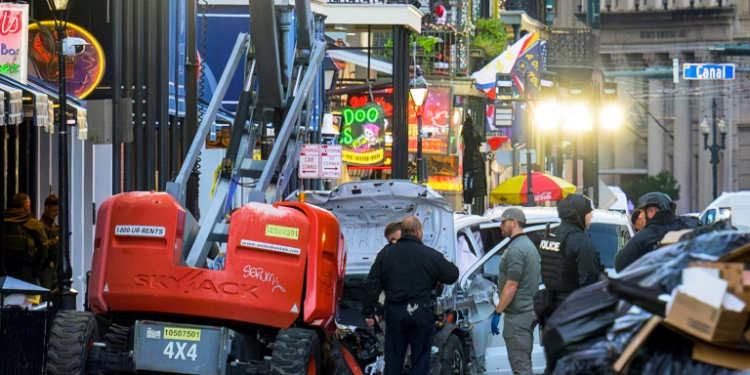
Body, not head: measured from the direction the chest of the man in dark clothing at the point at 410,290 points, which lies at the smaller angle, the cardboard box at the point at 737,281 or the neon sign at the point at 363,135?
the neon sign

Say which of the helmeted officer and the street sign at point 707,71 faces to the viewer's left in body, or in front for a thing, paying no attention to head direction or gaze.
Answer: the helmeted officer

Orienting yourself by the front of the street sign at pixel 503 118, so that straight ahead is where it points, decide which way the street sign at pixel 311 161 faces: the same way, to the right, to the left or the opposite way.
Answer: the same way

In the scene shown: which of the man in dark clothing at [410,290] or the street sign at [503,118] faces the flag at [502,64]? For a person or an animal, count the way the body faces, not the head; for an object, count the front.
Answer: the man in dark clothing

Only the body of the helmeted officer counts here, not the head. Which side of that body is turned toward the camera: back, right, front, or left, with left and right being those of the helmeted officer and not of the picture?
left

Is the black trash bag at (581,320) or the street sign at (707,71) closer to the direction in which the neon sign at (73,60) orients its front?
the black trash bag

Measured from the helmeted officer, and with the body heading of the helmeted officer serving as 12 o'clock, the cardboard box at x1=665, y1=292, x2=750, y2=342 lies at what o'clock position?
The cardboard box is roughly at 9 o'clock from the helmeted officer.

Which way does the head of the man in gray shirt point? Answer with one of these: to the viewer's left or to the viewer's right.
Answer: to the viewer's left

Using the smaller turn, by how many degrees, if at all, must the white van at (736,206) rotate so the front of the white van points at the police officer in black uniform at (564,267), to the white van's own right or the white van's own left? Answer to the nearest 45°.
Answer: approximately 90° to the white van's own left

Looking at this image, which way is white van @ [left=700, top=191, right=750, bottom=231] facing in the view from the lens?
facing to the left of the viewer

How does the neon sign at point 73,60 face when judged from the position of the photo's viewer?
facing the viewer

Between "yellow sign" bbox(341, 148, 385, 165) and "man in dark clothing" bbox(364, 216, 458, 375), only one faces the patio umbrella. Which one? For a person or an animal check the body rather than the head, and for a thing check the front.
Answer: the man in dark clothing

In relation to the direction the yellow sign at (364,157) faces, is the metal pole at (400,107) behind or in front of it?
in front

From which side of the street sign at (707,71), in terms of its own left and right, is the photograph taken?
front

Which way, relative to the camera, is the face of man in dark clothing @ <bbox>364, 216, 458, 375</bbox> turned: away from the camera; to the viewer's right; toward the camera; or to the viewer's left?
away from the camera

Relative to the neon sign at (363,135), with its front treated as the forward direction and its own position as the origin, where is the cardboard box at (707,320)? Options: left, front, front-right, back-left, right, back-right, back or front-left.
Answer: front

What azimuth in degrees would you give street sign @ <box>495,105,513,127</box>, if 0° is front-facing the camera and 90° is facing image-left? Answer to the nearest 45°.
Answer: approximately 0°
